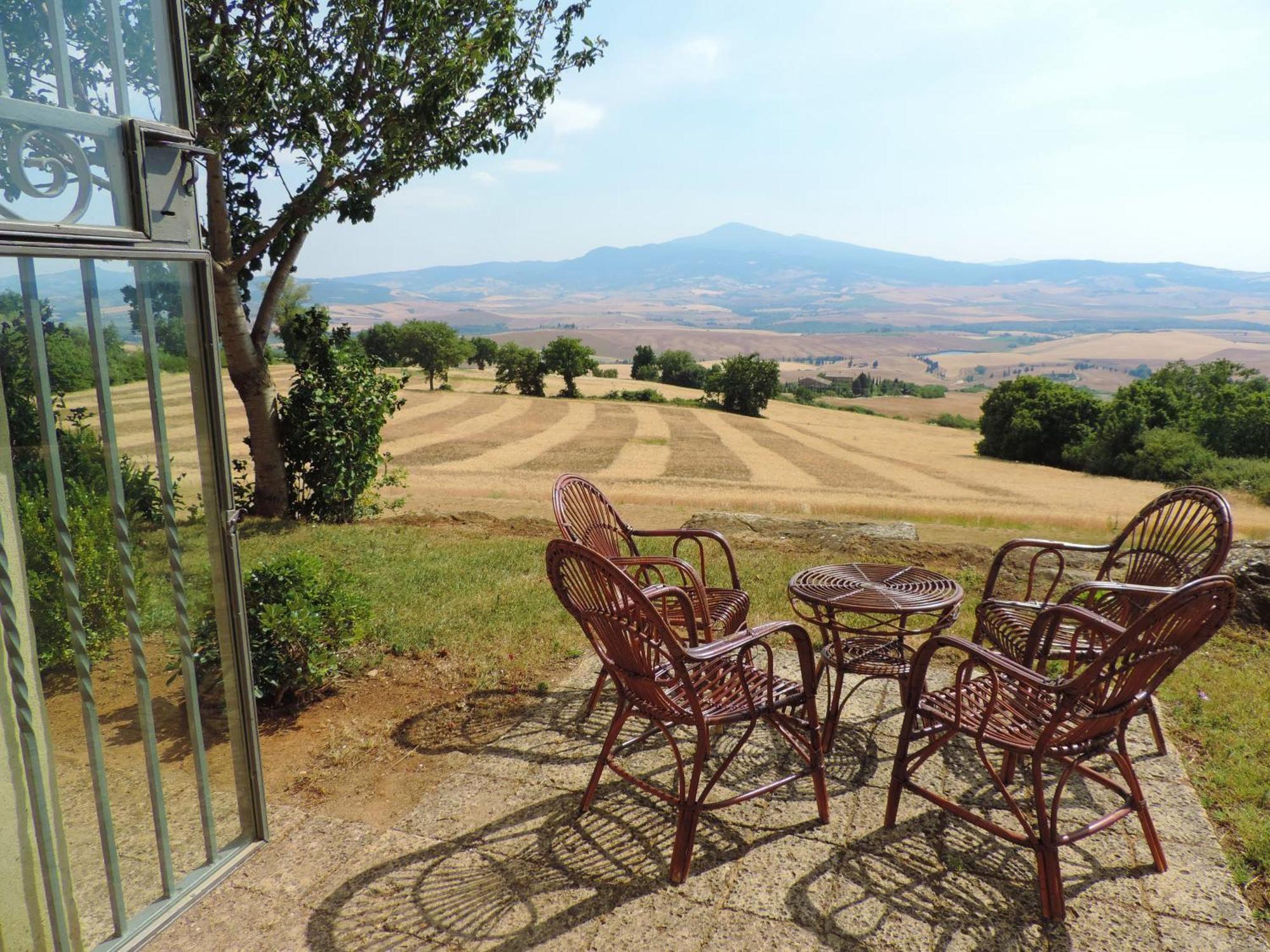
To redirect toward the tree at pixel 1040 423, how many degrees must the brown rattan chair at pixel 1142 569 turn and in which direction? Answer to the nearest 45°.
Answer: approximately 135° to its right

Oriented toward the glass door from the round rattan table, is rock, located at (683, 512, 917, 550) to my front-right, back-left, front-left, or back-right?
back-right

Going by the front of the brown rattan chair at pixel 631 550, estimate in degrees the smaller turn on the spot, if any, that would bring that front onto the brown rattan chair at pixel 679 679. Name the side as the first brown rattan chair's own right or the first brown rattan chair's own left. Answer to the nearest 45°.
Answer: approximately 45° to the first brown rattan chair's own right

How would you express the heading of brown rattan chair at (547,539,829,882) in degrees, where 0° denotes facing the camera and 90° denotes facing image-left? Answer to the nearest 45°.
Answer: approximately 225°

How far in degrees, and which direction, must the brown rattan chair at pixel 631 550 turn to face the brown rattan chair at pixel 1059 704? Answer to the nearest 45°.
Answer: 0° — it already faces it

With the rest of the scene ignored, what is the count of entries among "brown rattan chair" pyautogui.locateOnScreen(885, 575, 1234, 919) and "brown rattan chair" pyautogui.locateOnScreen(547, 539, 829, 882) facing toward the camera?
0

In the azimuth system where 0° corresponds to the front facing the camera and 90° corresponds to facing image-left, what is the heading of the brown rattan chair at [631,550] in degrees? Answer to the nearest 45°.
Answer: approximately 315°

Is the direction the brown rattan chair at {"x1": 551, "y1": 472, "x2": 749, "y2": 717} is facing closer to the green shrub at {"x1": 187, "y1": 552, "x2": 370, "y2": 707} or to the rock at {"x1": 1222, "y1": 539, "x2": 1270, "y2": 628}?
the rock

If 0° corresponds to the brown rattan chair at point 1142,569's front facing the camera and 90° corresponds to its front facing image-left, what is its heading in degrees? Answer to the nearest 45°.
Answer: approximately 45°

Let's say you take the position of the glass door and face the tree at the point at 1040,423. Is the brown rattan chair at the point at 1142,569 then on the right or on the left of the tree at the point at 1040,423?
right

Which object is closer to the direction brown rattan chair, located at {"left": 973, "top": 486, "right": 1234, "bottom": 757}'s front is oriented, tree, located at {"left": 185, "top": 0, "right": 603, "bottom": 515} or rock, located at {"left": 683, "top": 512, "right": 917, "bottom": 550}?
the tree

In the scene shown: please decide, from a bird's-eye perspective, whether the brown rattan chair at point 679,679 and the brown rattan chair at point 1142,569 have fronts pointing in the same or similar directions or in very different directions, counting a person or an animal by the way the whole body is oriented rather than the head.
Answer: very different directions

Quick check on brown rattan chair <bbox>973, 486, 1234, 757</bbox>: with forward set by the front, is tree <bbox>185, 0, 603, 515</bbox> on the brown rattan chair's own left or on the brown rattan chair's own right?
on the brown rattan chair's own right

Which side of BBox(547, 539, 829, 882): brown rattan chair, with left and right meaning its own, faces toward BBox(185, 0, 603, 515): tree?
left
